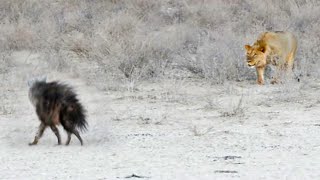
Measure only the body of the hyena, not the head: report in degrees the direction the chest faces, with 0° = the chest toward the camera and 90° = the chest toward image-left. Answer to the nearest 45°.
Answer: approximately 90°

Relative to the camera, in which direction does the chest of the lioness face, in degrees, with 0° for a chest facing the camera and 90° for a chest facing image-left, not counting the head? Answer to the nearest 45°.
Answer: approximately 45°

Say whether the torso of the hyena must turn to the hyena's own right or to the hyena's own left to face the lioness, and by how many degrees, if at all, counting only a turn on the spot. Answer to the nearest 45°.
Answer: approximately 135° to the hyena's own right
